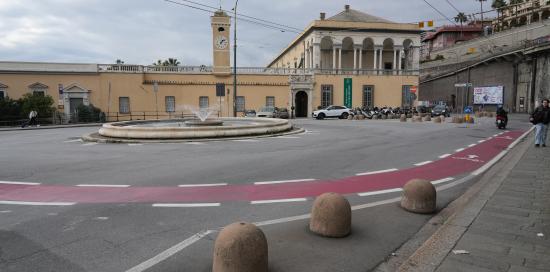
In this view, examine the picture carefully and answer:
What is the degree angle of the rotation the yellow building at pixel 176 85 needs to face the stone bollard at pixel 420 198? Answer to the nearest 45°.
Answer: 0° — it already faces it

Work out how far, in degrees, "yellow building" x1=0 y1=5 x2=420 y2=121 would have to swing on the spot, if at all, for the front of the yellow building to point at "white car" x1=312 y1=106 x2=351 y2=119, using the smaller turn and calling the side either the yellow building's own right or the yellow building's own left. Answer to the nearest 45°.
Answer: approximately 90° to the yellow building's own left

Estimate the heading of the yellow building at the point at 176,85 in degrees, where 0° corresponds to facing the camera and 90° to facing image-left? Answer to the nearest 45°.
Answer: approximately 0°

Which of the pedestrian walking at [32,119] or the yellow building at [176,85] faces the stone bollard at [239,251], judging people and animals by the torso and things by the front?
the yellow building

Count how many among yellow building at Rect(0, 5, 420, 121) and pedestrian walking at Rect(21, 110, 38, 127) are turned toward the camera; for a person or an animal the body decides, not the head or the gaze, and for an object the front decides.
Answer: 1

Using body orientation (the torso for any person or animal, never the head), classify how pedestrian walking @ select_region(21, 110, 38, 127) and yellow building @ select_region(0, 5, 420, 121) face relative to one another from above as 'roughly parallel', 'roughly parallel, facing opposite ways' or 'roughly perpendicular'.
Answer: roughly perpendicular

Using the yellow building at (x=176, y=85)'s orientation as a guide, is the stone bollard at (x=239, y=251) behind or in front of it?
in front
